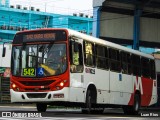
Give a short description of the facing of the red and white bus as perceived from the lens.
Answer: facing the viewer and to the left of the viewer

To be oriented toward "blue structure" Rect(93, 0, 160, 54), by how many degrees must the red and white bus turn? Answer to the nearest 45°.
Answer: approximately 135° to its right
